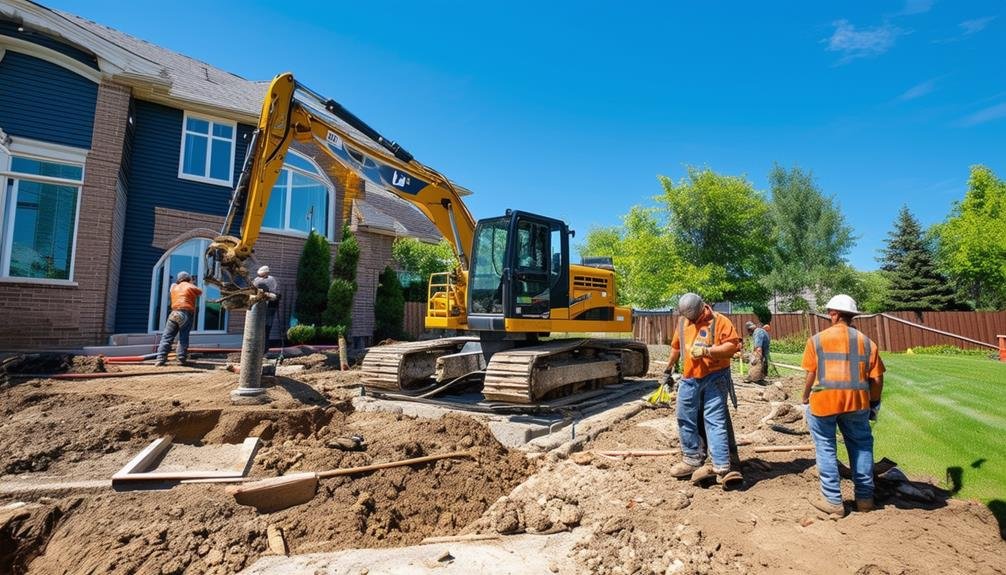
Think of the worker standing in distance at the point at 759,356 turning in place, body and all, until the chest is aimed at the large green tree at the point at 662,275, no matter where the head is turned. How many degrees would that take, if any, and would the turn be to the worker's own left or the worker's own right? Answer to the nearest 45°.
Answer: approximately 90° to the worker's own right

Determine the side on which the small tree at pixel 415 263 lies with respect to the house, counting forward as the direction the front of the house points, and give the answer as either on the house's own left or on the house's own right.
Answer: on the house's own left

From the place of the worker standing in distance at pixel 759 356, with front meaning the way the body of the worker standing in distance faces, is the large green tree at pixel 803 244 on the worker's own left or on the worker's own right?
on the worker's own right

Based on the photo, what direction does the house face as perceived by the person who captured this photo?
facing the viewer and to the right of the viewer

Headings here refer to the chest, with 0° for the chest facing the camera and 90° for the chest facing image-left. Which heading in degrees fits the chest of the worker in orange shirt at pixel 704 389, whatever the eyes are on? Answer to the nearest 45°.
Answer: approximately 45°

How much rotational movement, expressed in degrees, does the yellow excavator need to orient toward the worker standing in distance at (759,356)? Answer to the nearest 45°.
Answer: approximately 135° to its left

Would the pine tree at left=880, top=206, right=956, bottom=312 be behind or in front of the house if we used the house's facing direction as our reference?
in front

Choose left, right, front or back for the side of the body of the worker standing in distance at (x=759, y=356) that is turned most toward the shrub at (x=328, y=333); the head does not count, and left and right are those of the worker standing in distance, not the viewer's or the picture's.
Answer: front

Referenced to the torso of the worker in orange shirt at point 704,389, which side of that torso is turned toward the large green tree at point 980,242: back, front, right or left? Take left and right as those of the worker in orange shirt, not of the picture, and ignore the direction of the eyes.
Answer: back

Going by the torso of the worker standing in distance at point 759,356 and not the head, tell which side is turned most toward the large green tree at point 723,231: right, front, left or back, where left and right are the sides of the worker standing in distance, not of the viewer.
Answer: right

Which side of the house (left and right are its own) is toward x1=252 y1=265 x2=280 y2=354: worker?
front

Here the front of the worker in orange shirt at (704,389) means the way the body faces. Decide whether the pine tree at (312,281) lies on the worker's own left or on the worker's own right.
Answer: on the worker's own right

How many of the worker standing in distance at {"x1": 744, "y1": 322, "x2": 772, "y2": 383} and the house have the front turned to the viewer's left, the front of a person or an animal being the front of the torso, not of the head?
1

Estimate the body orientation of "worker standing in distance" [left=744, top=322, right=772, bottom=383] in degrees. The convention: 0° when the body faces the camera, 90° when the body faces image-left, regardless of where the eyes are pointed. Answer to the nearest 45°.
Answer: approximately 90°
